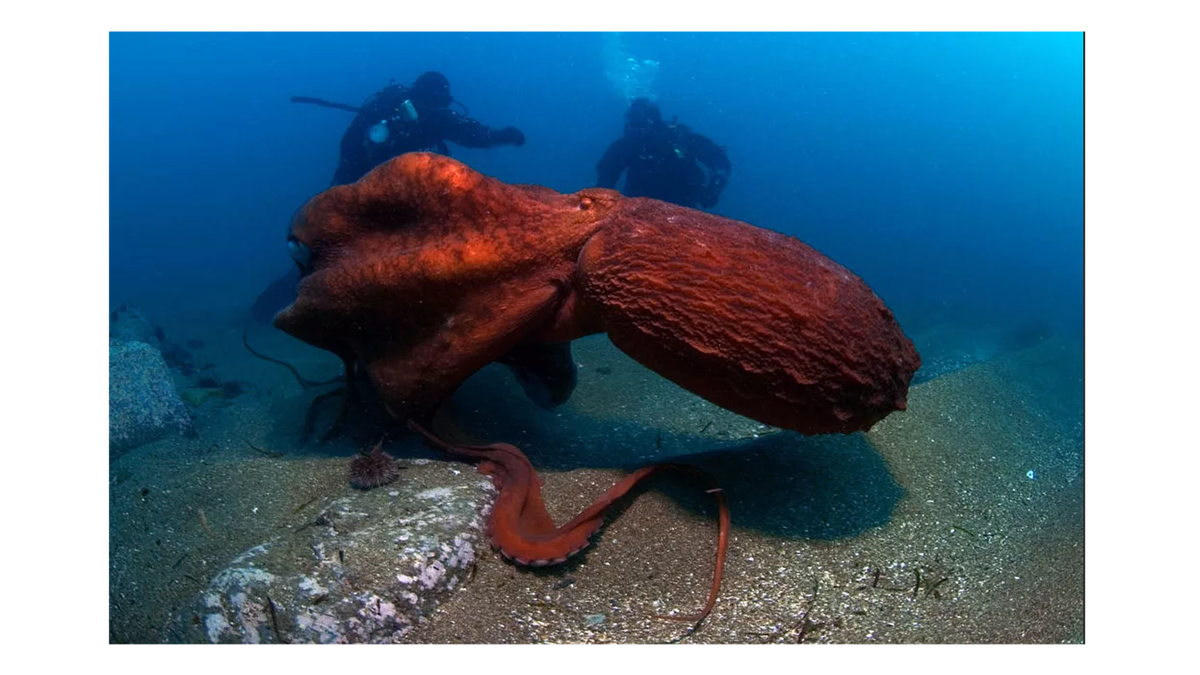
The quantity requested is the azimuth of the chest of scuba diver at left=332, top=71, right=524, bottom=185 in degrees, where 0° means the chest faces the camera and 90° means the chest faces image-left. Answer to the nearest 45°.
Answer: approximately 270°

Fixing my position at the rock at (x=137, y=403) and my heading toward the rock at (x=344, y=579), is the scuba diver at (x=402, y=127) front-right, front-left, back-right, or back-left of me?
back-left

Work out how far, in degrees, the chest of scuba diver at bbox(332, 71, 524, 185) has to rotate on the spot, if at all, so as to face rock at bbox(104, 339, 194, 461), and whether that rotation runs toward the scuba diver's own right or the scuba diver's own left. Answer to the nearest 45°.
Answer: approximately 90° to the scuba diver's own right

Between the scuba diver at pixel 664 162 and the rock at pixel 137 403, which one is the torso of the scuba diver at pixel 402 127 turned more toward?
the scuba diver

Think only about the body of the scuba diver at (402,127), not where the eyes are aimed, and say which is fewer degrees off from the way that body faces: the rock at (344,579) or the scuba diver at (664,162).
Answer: the scuba diver

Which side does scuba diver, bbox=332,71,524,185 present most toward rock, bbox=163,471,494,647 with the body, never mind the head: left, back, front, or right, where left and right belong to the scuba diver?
right
